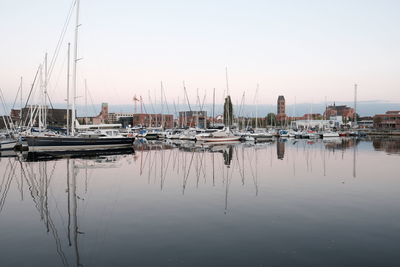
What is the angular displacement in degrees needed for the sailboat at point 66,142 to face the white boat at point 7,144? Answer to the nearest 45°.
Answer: approximately 45° to its right

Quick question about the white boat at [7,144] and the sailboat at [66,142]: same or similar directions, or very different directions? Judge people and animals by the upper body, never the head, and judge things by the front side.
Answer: very different directions

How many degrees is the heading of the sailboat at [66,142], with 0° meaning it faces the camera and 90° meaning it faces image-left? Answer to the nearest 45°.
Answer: approximately 90°
